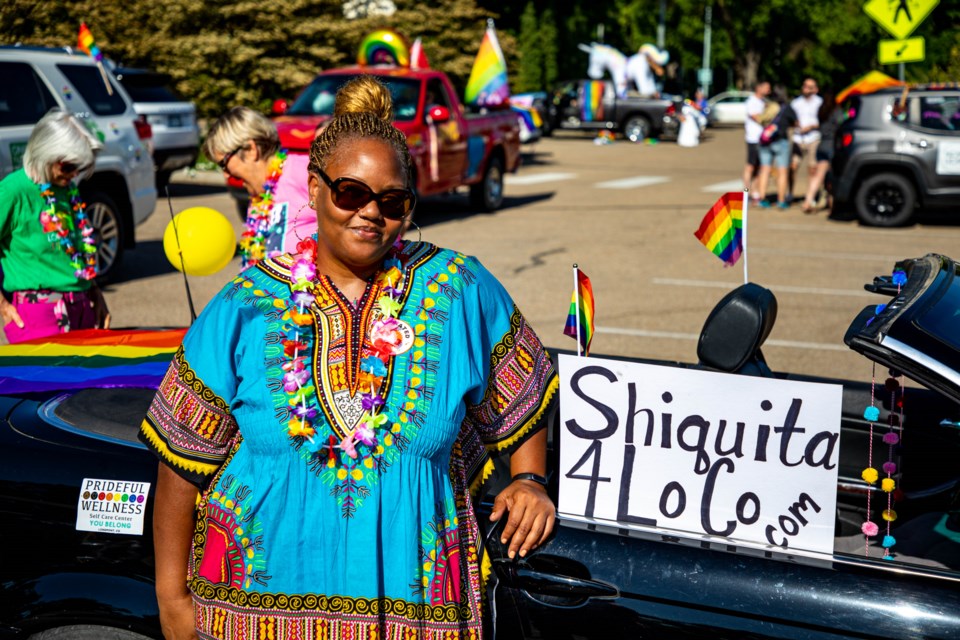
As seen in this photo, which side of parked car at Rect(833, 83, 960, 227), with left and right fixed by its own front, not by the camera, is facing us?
right

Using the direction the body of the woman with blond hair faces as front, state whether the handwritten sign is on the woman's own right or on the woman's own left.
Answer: on the woman's own left

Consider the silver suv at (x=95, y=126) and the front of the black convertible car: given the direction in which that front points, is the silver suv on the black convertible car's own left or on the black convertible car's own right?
on the black convertible car's own left

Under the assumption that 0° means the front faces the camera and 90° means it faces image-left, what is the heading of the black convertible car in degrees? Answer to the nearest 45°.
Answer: approximately 270°

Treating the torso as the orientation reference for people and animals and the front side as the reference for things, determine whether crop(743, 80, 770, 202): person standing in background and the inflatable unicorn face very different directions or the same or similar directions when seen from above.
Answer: very different directions

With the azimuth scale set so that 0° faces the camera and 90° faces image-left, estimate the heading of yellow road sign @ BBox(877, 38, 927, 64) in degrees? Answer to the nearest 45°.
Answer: approximately 0°

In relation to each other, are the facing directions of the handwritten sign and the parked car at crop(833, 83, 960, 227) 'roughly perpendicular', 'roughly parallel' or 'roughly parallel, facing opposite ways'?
roughly perpendicular

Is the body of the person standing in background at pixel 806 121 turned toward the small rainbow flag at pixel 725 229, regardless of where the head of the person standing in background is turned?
yes

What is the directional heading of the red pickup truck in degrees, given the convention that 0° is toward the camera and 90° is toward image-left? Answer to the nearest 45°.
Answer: approximately 45°

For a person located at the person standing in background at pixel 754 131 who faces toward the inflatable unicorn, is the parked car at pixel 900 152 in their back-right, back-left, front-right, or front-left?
back-right

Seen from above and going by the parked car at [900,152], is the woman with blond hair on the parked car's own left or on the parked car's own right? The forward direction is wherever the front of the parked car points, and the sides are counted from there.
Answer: on the parked car's own right
